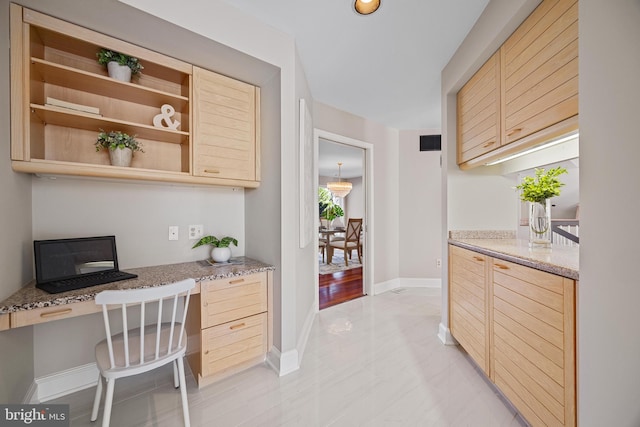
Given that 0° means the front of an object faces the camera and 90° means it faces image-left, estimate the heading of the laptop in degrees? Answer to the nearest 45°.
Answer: approximately 315°

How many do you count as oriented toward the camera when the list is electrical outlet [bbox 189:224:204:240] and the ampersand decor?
2
